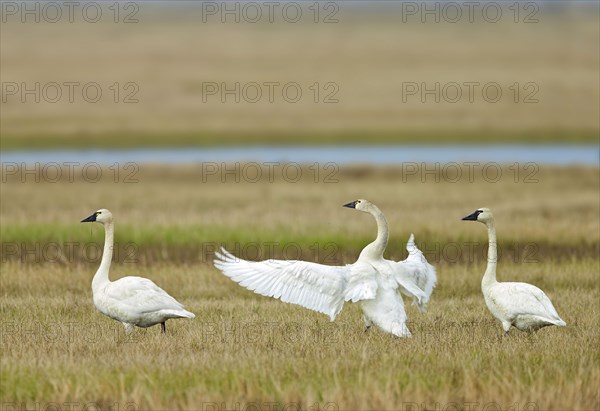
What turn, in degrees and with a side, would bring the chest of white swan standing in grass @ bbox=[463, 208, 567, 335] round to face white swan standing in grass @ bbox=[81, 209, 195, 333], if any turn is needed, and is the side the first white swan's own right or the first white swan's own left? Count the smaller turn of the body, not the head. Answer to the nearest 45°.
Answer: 0° — it already faces it

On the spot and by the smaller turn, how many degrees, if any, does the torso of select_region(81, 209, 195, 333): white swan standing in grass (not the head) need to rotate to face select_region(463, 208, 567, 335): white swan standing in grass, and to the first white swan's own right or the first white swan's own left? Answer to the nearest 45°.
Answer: approximately 180°

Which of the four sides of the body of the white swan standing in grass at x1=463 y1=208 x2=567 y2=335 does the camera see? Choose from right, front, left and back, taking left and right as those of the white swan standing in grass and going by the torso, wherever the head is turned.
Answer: left

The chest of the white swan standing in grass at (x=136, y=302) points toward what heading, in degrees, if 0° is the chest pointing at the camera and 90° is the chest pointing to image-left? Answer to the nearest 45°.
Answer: approximately 90°

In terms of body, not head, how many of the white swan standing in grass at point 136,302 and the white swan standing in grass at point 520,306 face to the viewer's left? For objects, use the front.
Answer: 2
